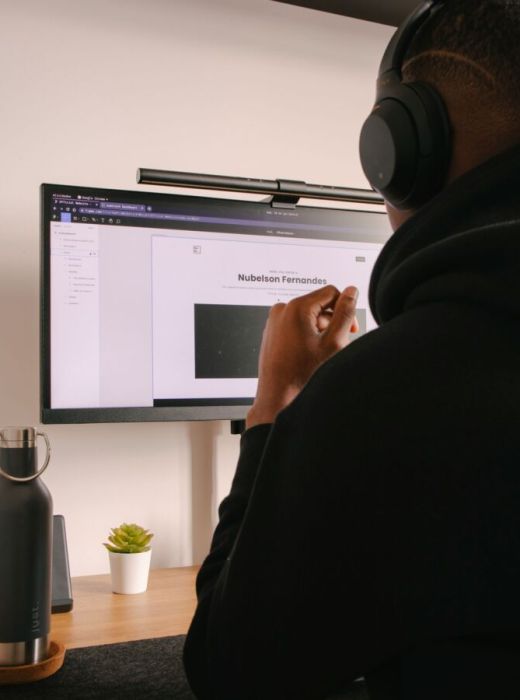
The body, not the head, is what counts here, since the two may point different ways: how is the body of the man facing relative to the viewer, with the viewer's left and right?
facing away from the viewer and to the left of the viewer

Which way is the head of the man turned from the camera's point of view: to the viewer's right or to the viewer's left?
to the viewer's left

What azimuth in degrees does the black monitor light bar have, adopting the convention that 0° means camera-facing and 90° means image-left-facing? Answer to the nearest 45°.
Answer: approximately 315°
